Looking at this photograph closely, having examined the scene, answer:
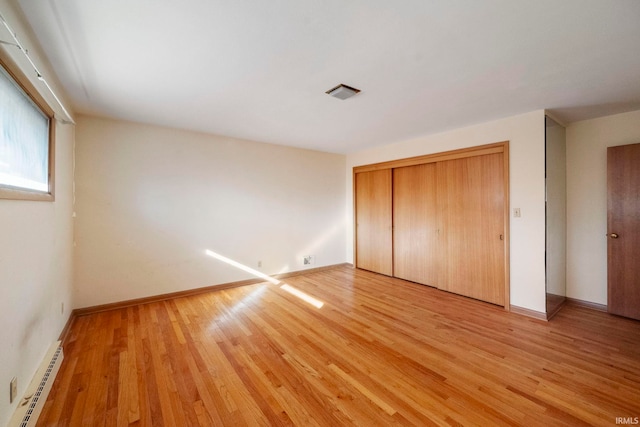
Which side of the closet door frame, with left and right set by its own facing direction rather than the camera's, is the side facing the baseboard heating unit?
front

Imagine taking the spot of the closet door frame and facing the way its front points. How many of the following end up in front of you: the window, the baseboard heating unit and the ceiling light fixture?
3

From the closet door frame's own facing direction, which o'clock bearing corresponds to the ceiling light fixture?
The ceiling light fixture is roughly at 12 o'clock from the closet door frame.

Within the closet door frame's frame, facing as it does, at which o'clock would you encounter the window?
The window is roughly at 12 o'clock from the closet door frame.

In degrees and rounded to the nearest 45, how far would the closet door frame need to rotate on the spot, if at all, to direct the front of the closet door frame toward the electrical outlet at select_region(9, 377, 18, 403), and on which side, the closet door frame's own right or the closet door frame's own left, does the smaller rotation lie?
0° — it already faces it

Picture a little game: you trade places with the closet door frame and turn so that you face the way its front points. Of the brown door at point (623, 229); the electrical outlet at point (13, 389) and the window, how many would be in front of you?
2

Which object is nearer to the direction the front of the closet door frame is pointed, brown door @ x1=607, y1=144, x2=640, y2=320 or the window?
the window

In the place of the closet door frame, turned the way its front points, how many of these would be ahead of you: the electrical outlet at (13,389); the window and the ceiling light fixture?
3

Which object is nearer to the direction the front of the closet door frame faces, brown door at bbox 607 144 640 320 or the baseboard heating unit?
the baseboard heating unit
